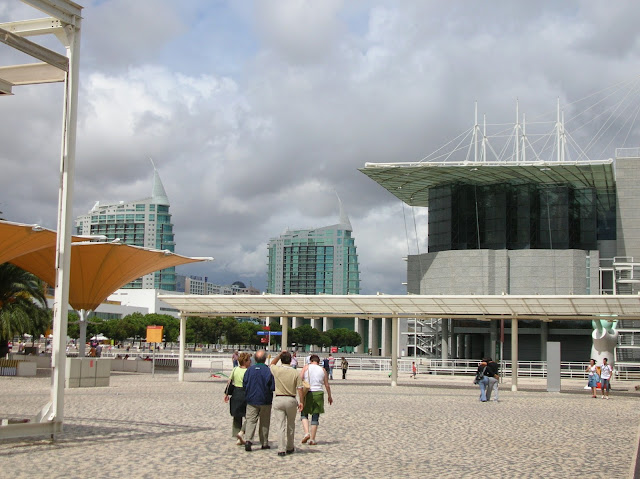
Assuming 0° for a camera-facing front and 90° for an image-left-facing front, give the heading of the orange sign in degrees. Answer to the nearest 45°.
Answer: approximately 0°

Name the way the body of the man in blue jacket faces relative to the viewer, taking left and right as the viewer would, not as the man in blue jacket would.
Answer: facing away from the viewer

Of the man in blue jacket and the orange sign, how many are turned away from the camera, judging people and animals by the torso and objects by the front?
1

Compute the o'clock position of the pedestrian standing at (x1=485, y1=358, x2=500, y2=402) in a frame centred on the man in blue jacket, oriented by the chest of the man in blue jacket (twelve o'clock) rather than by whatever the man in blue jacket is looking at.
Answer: The pedestrian standing is roughly at 1 o'clock from the man in blue jacket.

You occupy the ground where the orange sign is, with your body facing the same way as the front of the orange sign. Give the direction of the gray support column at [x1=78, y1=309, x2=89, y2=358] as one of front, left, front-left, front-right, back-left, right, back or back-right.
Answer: back-right

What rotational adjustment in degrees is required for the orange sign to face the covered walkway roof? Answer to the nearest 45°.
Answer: approximately 90° to its left

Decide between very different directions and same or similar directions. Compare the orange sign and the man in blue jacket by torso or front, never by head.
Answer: very different directions

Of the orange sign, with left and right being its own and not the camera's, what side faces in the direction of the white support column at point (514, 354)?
left
